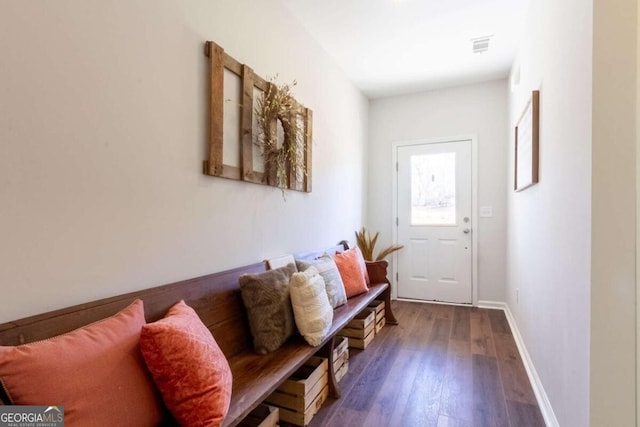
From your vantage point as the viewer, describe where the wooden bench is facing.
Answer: facing the viewer and to the right of the viewer

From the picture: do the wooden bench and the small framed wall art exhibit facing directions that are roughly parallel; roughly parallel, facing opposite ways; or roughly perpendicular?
roughly parallel, facing opposite ways

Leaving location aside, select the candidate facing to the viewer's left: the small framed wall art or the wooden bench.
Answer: the small framed wall art

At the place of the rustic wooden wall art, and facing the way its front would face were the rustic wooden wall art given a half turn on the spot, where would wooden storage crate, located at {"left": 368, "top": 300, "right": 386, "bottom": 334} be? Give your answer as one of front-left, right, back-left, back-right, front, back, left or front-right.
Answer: right

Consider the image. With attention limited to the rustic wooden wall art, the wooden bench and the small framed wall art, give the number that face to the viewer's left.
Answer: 1

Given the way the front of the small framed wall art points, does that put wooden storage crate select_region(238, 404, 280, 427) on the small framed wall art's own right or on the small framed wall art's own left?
on the small framed wall art's own left

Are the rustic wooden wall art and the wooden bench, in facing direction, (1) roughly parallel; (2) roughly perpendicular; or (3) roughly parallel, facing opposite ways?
roughly parallel

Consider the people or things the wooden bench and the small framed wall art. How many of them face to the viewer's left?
1

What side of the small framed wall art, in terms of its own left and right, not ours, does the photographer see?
left

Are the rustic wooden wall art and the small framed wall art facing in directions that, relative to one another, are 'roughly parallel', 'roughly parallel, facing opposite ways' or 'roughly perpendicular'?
roughly parallel, facing opposite ways

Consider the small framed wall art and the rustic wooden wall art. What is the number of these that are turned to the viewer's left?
1

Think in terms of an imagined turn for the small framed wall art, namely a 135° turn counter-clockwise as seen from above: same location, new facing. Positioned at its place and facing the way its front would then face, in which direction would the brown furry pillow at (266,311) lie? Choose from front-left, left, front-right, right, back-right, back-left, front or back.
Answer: right
